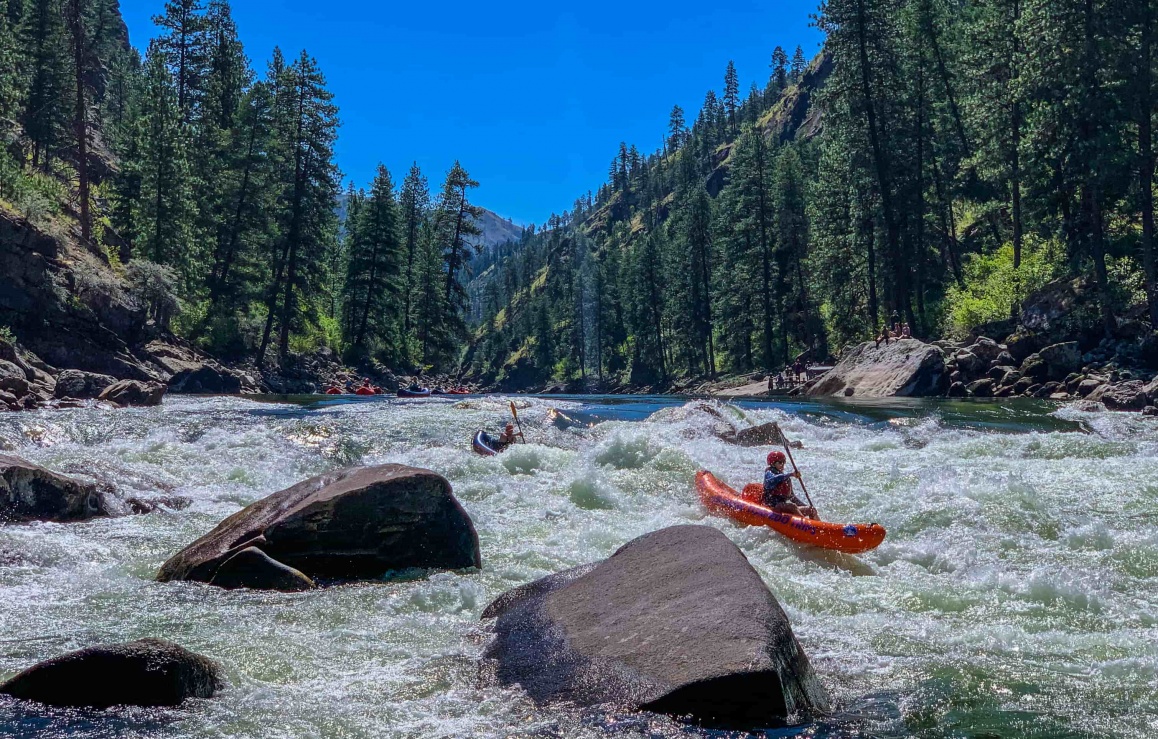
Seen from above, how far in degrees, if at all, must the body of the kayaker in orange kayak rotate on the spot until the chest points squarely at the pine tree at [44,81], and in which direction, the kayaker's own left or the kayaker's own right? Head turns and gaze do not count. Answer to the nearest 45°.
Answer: approximately 180°

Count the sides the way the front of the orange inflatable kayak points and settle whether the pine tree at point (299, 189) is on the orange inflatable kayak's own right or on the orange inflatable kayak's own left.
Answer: on the orange inflatable kayak's own left

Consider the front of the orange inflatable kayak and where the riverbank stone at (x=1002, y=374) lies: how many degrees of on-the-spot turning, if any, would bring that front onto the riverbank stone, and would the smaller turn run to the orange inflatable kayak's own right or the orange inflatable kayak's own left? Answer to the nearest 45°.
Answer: approximately 90° to the orange inflatable kayak's own left

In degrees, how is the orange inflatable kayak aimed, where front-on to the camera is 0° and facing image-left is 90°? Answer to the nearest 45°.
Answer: approximately 270°

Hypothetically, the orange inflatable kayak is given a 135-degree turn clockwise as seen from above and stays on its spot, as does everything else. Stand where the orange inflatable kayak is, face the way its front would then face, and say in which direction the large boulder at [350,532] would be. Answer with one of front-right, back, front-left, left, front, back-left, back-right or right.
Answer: front

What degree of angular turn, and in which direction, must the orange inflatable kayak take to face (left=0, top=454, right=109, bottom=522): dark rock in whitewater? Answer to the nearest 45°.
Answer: approximately 180°

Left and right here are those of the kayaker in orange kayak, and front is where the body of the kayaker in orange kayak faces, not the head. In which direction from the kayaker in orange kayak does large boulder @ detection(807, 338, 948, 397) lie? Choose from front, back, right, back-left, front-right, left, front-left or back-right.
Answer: back-left

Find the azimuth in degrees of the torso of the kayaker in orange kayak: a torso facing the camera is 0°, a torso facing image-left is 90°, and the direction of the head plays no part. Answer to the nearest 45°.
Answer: approximately 315°

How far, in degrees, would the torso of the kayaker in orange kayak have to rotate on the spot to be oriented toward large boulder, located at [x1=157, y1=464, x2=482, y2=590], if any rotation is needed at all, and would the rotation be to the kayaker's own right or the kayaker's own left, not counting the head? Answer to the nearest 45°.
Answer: approximately 90° to the kayaker's own right

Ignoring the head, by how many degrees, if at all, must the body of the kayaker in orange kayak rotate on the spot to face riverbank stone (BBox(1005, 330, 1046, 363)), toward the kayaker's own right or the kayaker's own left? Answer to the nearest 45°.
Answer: approximately 90° to the kayaker's own left

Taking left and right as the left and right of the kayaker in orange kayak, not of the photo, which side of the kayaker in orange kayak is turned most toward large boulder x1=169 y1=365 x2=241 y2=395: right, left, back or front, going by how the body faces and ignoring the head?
back
